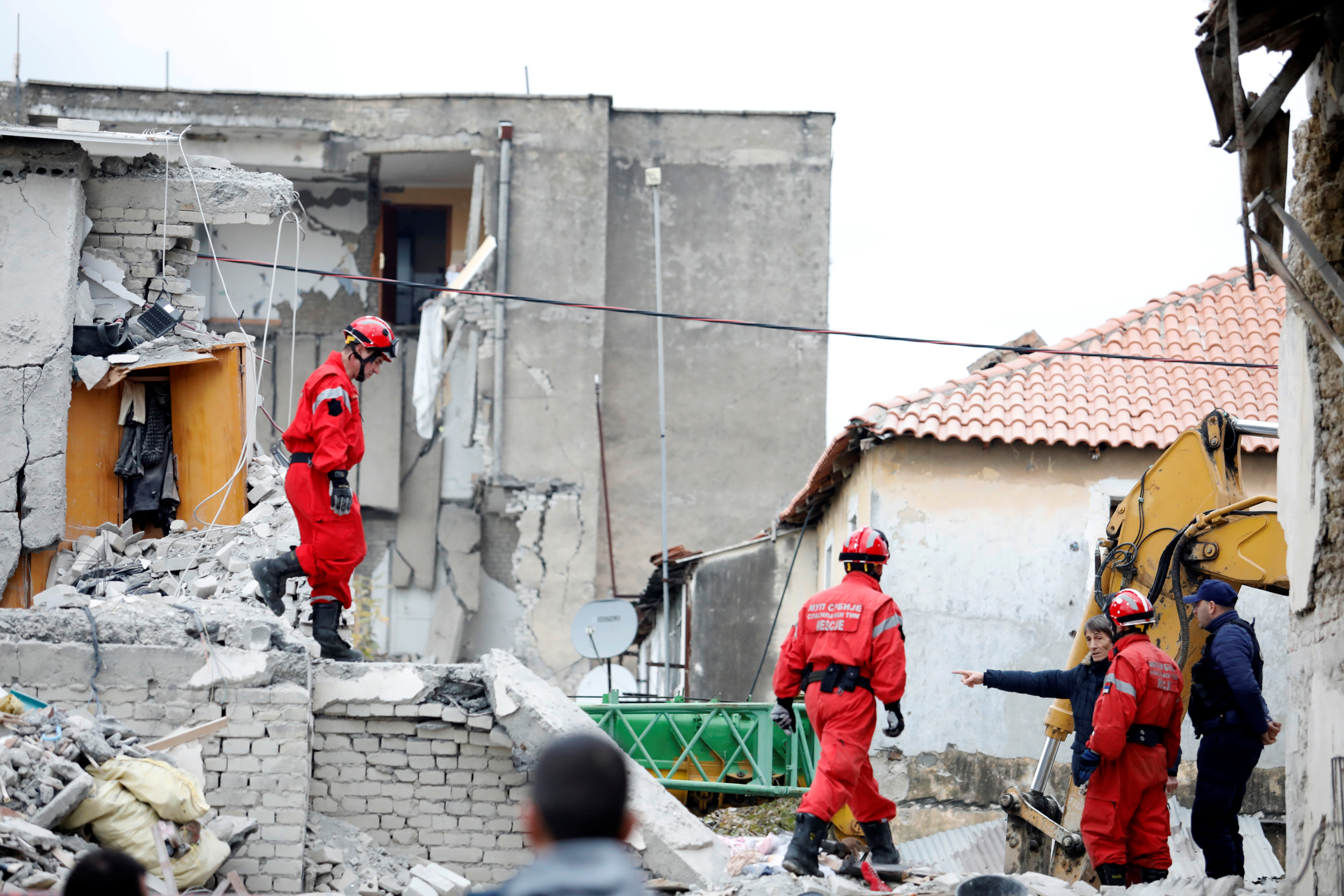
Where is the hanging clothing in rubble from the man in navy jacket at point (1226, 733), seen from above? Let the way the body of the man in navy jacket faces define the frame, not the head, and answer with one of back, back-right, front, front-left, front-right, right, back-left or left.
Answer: front

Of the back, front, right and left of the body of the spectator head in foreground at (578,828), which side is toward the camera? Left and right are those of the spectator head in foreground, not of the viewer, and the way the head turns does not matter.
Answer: back

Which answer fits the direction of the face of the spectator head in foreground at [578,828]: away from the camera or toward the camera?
away from the camera

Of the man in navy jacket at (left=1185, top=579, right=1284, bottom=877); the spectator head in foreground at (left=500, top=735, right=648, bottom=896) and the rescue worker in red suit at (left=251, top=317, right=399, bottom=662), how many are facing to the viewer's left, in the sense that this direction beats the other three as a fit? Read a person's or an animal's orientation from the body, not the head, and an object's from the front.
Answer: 1

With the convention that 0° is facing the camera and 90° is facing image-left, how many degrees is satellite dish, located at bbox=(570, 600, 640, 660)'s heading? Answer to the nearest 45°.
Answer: approximately 45°

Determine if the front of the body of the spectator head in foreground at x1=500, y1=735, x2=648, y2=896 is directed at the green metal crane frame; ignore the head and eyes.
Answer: yes

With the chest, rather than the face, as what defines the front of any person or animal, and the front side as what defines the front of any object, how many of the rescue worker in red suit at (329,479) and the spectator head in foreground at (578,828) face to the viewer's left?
0

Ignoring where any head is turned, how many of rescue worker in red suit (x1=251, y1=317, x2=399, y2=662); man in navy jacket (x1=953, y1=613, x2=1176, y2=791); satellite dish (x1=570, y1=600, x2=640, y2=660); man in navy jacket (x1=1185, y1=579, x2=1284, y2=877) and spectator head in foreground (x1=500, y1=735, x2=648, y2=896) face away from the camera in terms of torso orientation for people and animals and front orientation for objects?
1

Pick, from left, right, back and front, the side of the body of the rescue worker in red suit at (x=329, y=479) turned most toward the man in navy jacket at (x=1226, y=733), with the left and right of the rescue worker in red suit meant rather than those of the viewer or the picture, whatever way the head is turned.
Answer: front

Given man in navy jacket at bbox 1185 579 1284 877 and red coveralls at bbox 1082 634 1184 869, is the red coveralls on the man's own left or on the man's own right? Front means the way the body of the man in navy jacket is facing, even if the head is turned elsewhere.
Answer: on the man's own left

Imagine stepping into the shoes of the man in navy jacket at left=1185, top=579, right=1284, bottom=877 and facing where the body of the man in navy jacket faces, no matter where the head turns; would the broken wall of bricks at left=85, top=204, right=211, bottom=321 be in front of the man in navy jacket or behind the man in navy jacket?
in front

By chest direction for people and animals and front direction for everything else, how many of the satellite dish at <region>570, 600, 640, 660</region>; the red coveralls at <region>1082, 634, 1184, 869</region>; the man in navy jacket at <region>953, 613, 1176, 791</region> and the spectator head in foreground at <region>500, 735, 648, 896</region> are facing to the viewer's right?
0

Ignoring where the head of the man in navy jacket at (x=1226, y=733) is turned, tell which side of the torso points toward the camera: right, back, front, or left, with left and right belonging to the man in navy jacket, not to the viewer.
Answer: left

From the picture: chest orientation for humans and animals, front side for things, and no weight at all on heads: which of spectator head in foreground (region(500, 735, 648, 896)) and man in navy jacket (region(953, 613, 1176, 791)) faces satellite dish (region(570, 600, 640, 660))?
the spectator head in foreground
